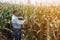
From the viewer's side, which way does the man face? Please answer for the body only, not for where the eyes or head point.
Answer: to the viewer's right
